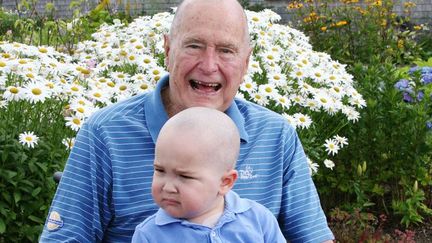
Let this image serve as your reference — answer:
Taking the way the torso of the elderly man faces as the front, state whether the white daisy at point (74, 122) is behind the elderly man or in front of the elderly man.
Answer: behind

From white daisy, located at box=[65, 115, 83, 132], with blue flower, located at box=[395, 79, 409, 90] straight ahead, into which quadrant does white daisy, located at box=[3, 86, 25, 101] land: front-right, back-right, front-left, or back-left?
back-left

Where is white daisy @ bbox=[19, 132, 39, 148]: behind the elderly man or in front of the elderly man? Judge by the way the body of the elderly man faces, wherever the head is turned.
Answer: behind

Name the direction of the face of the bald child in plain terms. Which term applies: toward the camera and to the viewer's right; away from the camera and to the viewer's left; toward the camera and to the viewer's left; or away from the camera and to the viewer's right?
toward the camera and to the viewer's left

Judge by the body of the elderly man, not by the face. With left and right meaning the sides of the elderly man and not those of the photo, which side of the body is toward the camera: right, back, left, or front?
front

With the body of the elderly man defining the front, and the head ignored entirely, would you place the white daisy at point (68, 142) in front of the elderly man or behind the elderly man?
behind

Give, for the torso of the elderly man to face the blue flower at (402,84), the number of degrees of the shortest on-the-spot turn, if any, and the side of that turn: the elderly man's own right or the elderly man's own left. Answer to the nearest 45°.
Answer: approximately 135° to the elderly man's own left

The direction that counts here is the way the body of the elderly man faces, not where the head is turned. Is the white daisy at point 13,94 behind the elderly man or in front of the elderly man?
behind

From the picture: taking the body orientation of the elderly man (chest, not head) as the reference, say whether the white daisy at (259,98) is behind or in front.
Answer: behind

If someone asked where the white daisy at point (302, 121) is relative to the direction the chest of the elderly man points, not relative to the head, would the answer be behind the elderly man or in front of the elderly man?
behind

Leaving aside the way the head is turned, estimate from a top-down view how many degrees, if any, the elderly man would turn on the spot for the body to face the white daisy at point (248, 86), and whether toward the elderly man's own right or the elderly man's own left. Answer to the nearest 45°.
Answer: approximately 180°

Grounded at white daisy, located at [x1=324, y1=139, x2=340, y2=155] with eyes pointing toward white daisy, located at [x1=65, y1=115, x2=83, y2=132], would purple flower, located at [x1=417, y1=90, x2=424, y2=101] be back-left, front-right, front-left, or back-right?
back-right
